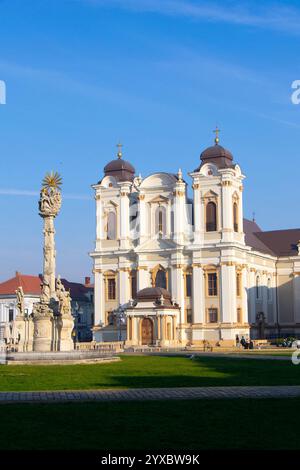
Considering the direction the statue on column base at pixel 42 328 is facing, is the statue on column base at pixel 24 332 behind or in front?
behind

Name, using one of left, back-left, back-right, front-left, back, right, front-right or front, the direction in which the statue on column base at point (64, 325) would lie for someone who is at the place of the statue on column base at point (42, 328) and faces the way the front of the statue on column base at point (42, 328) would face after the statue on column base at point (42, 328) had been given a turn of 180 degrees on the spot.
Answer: right

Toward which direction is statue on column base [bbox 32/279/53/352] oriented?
toward the camera
